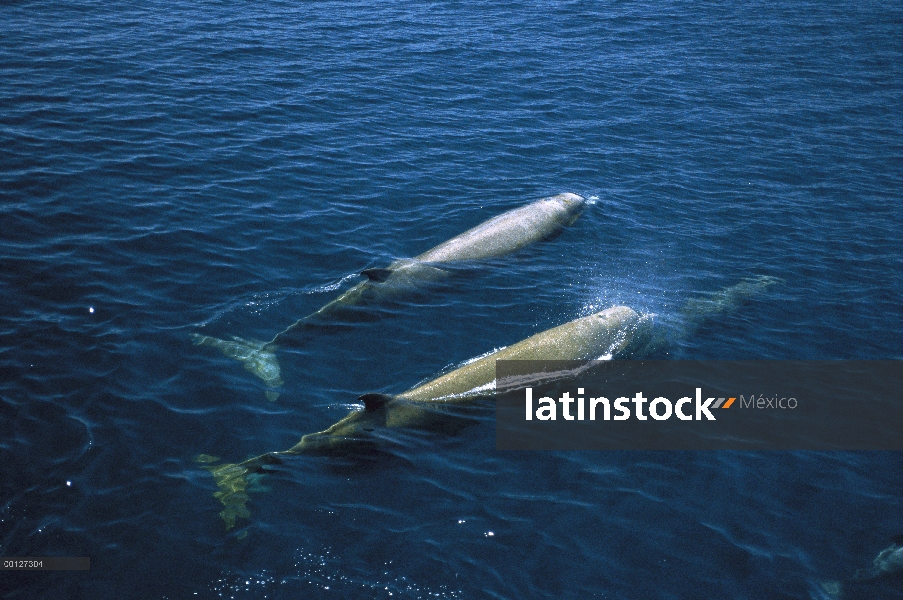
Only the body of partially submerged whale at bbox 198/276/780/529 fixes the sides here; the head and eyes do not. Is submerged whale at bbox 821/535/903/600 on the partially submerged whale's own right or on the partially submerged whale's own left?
on the partially submerged whale's own right

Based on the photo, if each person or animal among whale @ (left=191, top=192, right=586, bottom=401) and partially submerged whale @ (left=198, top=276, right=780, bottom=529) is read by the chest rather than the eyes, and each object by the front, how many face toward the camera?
0

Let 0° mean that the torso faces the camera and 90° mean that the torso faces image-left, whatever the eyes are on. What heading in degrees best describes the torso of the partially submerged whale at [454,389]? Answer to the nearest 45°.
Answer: approximately 225°

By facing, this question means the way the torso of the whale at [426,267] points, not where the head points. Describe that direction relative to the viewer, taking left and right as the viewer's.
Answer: facing away from the viewer and to the right of the viewer
